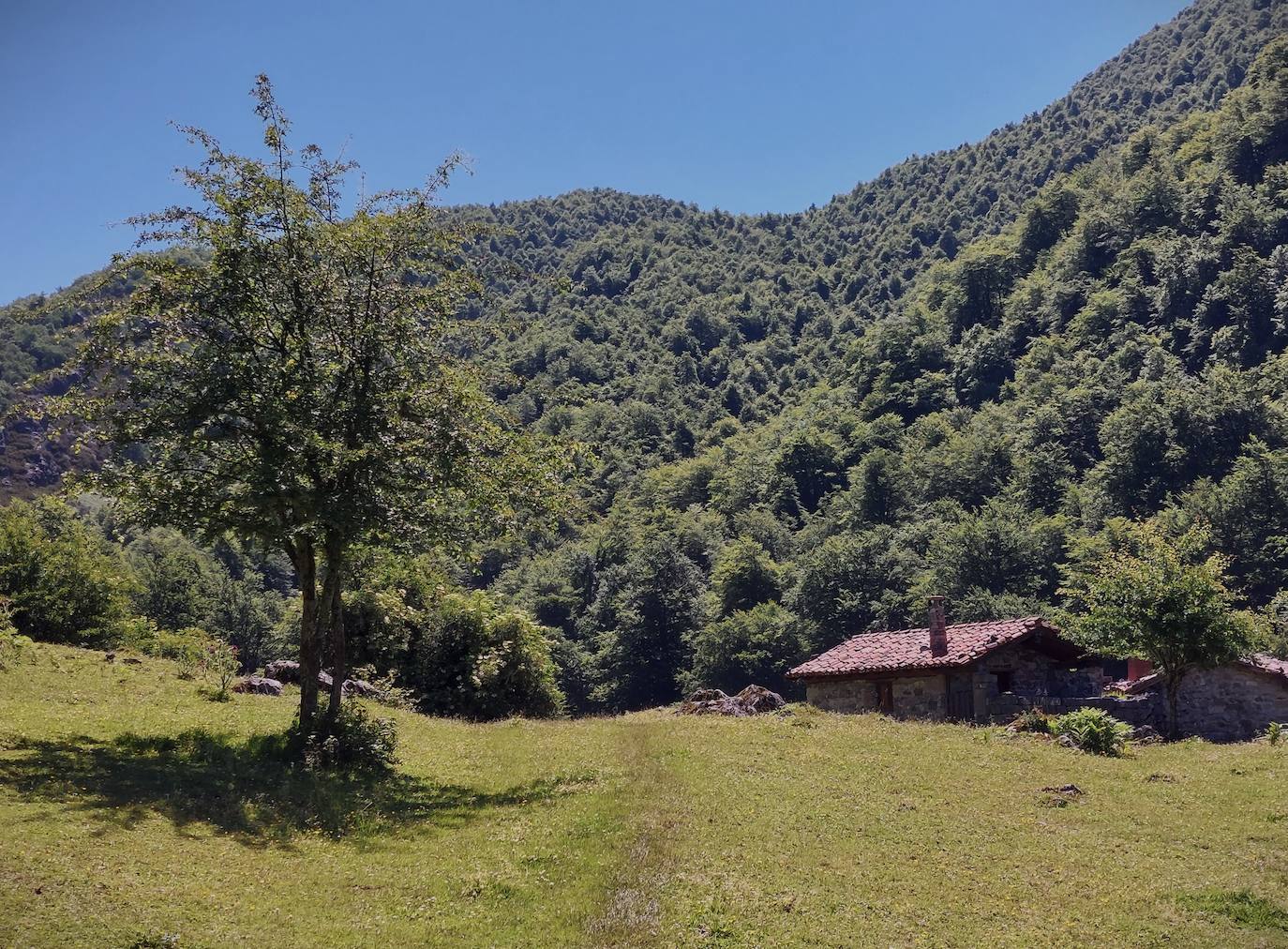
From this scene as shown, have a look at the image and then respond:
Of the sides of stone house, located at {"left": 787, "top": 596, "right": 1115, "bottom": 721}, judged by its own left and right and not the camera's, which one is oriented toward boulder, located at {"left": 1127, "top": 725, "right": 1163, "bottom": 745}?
left

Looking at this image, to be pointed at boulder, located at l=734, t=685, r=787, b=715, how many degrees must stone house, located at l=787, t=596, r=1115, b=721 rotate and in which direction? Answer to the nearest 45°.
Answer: approximately 45° to its right

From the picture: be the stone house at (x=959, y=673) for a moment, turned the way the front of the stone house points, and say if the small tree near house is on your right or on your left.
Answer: on your left

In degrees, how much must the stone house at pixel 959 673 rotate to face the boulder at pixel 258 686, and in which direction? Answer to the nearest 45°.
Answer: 0° — it already faces it

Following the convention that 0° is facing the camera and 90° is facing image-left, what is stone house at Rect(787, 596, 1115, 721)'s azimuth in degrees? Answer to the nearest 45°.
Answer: approximately 45°

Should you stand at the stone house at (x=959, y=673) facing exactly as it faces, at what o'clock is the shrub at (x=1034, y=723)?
The shrub is roughly at 10 o'clock from the stone house.

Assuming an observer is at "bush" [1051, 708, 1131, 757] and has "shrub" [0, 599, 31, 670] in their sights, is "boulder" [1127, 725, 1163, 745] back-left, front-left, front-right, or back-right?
back-right

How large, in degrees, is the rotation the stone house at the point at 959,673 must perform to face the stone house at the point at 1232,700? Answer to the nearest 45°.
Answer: approximately 135° to its left
